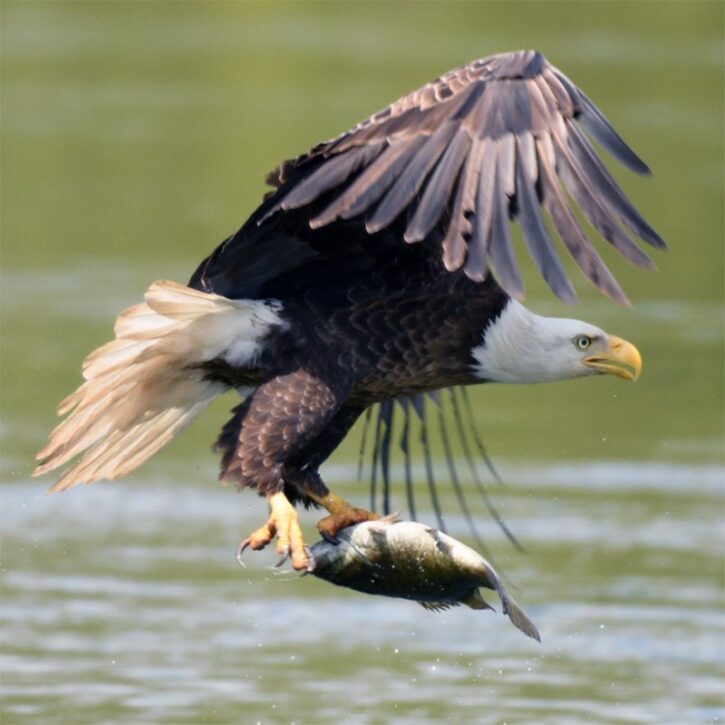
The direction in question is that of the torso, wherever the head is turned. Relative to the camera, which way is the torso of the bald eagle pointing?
to the viewer's right
